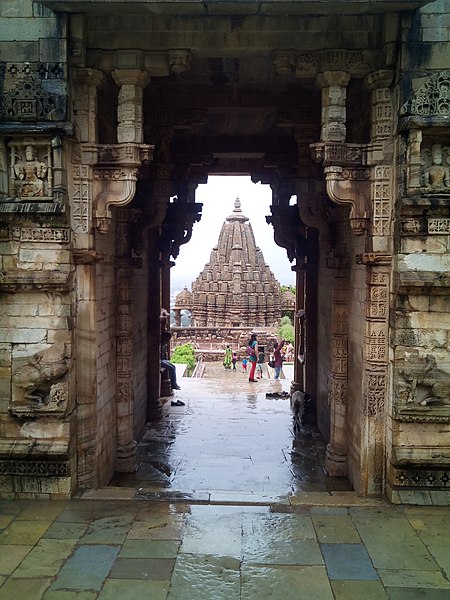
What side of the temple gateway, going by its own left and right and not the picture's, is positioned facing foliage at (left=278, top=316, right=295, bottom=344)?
back

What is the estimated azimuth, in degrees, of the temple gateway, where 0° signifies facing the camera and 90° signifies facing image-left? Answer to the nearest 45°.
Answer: approximately 0°

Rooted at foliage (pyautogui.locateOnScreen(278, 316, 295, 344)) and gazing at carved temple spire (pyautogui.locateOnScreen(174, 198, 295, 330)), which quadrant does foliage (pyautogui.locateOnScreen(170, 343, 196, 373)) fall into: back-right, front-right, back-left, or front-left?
back-left

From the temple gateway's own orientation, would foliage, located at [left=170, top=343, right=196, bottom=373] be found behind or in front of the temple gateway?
behind

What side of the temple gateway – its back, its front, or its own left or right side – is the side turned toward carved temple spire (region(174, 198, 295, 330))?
back
